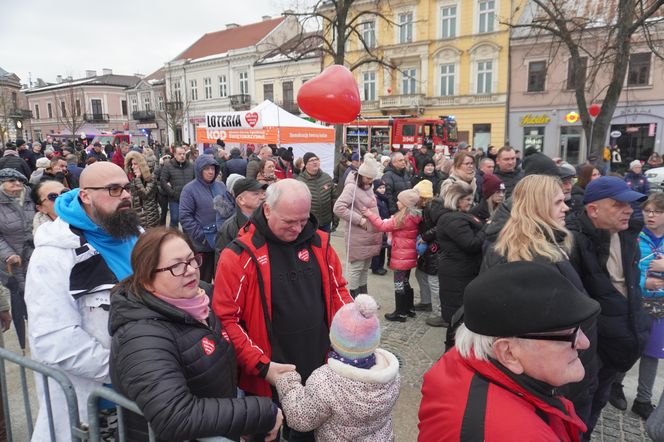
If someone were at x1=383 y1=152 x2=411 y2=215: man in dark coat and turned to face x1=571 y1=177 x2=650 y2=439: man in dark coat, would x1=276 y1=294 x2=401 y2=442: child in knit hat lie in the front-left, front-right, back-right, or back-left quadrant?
front-right

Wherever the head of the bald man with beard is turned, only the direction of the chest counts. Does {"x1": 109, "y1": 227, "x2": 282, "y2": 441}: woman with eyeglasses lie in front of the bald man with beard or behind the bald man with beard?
in front

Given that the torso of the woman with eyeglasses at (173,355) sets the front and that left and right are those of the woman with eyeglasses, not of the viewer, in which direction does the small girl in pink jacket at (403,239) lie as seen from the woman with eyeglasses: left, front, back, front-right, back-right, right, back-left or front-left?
left

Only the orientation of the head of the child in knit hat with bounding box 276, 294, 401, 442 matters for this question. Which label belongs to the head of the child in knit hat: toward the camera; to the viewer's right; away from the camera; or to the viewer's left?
away from the camera

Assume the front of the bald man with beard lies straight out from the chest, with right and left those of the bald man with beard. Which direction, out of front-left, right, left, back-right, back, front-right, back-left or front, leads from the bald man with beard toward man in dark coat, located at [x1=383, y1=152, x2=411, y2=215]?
left

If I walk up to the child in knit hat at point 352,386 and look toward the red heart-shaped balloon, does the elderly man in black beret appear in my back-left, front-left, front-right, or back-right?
back-right

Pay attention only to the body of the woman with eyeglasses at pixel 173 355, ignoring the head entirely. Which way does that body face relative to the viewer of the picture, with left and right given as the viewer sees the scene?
facing the viewer and to the right of the viewer

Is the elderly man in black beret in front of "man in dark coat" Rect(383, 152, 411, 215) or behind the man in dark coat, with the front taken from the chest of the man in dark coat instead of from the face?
in front

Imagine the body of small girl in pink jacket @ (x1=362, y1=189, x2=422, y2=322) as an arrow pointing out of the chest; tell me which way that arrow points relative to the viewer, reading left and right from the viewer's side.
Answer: facing to the left of the viewer

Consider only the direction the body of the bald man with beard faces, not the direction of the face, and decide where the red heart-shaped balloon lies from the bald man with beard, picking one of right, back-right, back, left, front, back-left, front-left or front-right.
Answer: left

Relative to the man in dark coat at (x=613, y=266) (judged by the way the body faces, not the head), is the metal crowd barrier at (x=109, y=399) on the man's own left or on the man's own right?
on the man's own right

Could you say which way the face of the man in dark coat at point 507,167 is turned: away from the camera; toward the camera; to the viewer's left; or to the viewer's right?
toward the camera

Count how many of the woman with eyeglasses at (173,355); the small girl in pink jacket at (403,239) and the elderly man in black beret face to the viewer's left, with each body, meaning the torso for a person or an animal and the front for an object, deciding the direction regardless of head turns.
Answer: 1

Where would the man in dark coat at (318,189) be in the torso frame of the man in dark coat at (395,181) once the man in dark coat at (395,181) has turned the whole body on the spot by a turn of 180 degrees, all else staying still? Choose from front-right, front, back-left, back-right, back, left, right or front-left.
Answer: left

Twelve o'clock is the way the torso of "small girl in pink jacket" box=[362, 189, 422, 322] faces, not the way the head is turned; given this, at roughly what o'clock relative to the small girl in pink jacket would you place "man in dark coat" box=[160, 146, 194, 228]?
The man in dark coat is roughly at 1 o'clock from the small girl in pink jacket.
